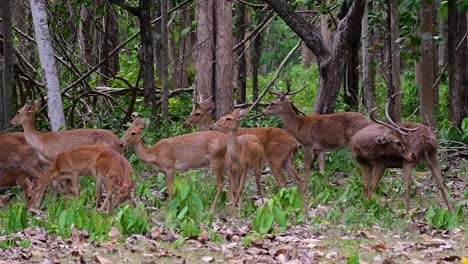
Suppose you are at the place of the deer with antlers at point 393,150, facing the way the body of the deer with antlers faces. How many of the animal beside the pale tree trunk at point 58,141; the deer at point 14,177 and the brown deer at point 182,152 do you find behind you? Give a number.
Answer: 0

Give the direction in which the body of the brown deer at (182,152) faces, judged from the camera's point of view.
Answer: to the viewer's left

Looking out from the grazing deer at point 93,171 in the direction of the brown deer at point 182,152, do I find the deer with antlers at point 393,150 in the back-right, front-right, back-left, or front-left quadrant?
front-right

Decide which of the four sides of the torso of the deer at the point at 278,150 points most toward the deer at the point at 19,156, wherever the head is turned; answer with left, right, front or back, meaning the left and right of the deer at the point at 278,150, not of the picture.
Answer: front

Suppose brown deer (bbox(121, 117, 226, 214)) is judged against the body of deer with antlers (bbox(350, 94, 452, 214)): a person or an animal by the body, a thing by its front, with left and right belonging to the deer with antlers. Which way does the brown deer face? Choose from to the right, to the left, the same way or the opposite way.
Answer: the same way

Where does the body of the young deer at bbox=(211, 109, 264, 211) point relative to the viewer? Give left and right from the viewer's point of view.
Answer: facing the viewer and to the left of the viewer

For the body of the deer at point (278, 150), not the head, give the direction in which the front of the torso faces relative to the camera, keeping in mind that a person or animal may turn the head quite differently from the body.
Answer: to the viewer's left

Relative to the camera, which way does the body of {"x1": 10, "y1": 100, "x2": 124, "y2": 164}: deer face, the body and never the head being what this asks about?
to the viewer's left

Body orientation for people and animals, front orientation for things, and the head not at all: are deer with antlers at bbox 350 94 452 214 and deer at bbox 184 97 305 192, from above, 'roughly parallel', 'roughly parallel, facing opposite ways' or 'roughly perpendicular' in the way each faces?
roughly parallel

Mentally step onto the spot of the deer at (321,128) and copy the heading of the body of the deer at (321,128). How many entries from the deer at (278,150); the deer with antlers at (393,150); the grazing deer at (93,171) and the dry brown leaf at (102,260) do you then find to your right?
0

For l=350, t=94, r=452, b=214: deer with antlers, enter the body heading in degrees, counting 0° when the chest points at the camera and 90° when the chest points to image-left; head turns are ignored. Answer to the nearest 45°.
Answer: approximately 90°

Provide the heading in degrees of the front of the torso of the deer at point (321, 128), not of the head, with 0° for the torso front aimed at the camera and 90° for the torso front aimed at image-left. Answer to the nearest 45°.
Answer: approximately 90°

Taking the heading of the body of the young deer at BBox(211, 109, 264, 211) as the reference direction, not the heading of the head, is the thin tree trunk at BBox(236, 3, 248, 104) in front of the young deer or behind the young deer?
behind
